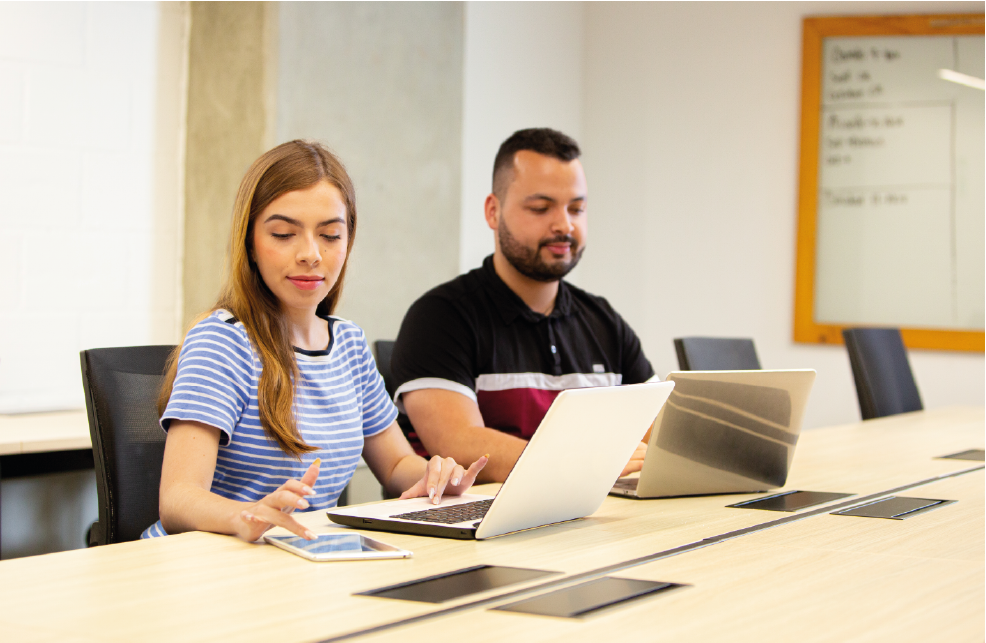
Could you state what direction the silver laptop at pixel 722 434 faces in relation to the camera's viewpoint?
facing away from the viewer and to the left of the viewer

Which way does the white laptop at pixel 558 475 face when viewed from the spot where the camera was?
facing away from the viewer and to the left of the viewer

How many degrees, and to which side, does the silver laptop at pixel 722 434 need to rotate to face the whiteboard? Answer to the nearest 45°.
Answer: approximately 45° to its right

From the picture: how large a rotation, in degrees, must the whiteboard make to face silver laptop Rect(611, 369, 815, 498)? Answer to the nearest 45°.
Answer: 0° — it already faces it

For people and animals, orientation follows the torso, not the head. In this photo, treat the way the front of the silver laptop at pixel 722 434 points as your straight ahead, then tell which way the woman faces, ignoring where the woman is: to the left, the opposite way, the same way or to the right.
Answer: the opposite way

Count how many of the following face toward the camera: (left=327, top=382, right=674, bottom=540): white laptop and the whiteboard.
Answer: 1

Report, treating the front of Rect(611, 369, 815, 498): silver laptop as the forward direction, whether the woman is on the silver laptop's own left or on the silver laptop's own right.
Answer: on the silver laptop's own left

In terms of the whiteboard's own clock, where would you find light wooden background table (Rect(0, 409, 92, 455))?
The light wooden background table is roughly at 1 o'clock from the whiteboard.

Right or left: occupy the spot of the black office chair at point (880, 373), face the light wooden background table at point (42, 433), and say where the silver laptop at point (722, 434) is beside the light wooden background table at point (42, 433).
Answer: left

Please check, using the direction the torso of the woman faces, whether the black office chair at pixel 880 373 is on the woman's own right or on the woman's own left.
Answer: on the woman's own left
